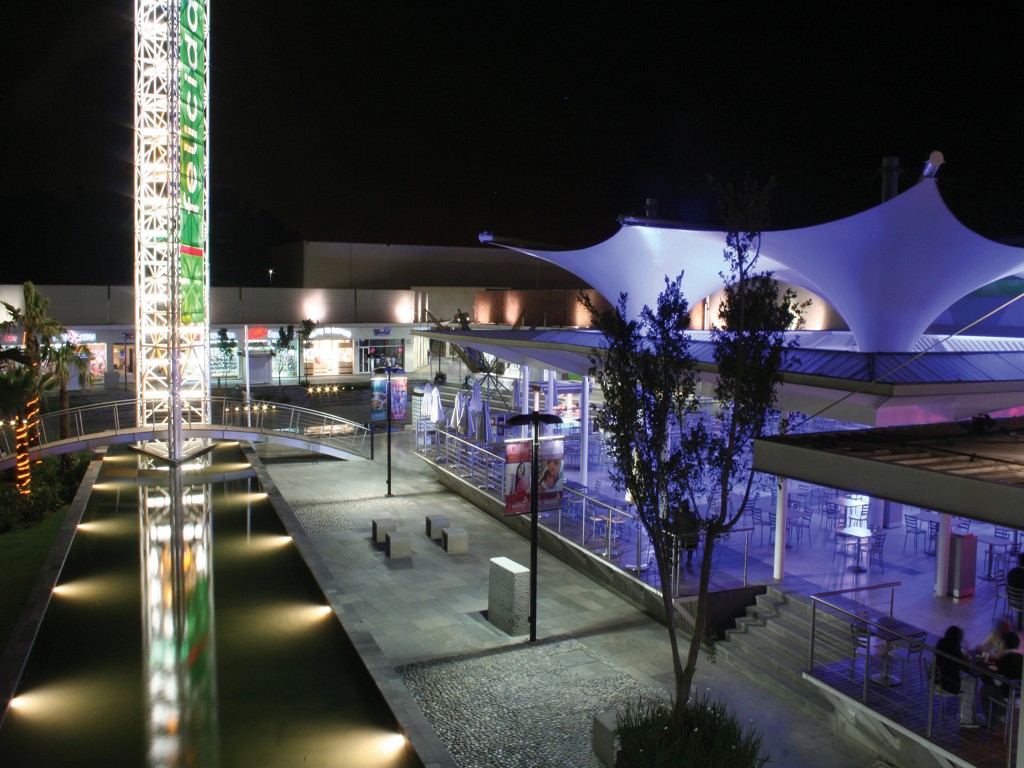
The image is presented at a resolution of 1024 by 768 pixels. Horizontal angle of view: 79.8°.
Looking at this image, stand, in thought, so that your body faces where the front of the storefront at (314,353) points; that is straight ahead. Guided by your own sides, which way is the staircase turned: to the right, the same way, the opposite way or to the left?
to the right

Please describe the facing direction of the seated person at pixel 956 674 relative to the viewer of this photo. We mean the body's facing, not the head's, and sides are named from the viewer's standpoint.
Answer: facing to the right of the viewer

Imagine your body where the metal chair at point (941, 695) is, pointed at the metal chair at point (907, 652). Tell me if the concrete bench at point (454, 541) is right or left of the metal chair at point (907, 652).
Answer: left

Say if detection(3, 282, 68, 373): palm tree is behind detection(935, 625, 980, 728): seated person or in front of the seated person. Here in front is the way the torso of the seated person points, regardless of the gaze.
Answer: behind

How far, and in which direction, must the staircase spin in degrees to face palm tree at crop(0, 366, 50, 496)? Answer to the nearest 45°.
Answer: approximately 45° to its right
